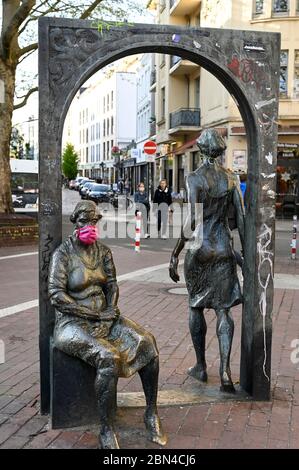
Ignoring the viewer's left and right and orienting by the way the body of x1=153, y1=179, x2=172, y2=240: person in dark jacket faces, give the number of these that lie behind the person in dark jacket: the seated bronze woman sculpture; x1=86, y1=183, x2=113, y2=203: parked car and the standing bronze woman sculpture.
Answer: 1

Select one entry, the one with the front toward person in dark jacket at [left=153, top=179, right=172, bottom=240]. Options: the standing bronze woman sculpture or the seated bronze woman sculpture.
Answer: the standing bronze woman sculpture

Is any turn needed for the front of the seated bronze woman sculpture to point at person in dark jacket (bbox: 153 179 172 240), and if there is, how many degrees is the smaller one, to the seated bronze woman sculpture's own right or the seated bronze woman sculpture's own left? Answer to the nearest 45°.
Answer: approximately 135° to the seated bronze woman sculpture's own left

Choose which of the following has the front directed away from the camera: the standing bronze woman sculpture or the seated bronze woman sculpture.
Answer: the standing bronze woman sculpture

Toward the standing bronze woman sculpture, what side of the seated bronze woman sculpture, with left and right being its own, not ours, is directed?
left

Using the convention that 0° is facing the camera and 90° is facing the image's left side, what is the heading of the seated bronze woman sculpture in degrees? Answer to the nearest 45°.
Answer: approximately 315°

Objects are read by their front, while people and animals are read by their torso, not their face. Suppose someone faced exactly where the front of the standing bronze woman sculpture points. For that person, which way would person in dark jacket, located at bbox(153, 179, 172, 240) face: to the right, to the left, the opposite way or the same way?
the opposite way

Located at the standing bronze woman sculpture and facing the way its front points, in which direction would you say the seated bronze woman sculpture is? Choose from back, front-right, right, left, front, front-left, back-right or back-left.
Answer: back-left

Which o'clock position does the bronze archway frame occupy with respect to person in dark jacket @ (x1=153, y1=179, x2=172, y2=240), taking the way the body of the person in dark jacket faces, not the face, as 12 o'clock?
The bronze archway frame is roughly at 12 o'clock from the person in dark jacket.

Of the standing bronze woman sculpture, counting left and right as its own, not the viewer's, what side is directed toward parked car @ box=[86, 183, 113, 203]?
front

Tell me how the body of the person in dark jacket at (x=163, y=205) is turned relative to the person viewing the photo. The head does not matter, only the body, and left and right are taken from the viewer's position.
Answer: facing the viewer

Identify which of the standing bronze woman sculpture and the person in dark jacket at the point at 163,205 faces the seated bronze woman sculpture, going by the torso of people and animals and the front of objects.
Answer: the person in dark jacket

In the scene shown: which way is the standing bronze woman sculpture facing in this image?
away from the camera

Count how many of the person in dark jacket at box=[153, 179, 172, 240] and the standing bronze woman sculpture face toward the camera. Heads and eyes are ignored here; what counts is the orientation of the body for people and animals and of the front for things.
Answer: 1

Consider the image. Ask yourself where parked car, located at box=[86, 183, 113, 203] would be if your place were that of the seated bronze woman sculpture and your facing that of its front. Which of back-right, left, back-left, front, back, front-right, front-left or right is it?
back-left

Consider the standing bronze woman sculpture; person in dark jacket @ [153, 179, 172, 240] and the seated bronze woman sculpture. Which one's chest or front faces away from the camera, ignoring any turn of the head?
the standing bronze woman sculpture
